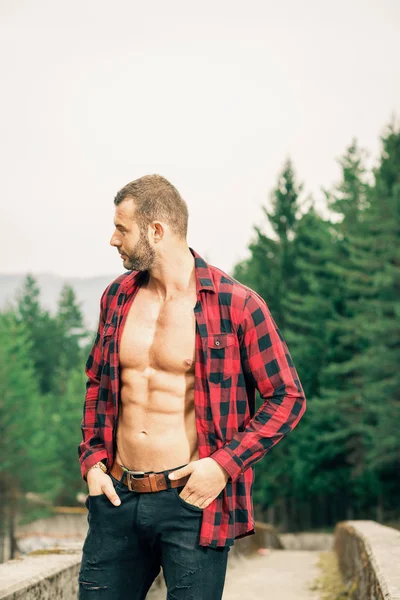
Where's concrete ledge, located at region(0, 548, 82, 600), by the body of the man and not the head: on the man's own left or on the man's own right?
on the man's own right

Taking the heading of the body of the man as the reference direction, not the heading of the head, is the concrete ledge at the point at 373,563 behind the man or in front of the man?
behind

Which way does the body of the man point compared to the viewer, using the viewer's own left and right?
facing the viewer and to the left of the viewer

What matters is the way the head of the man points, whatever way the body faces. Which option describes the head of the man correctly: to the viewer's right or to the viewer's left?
to the viewer's left

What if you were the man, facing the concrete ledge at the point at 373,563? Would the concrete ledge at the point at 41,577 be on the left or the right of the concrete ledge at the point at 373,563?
left
